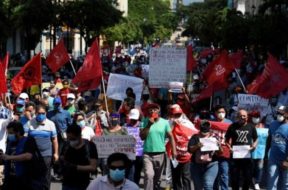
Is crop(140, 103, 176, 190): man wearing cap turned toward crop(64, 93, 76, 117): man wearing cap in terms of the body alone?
no

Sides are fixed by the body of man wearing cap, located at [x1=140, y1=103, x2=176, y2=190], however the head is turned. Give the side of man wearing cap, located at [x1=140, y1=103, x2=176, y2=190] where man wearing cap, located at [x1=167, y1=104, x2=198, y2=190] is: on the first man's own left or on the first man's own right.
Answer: on the first man's own left

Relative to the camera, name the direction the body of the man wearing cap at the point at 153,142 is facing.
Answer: toward the camera
